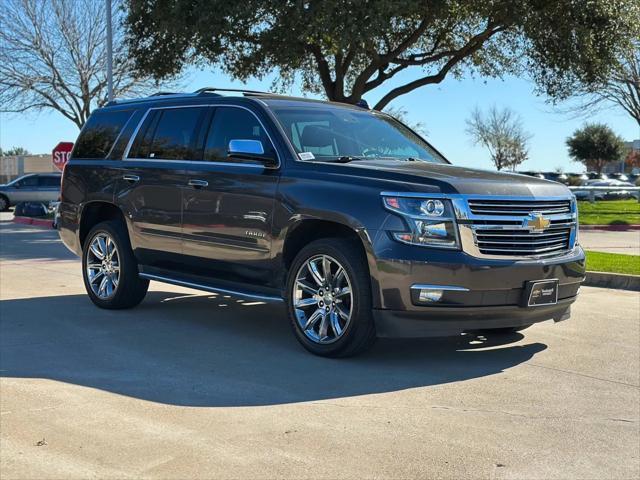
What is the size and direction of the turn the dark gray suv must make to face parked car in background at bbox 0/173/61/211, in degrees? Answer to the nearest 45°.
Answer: approximately 180°

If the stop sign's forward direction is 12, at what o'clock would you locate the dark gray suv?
The dark gray suv is roughly at 12 o'clock from the stop sign.

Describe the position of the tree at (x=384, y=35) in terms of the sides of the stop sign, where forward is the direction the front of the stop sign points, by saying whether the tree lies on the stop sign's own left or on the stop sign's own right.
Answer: on the stop sign's own left

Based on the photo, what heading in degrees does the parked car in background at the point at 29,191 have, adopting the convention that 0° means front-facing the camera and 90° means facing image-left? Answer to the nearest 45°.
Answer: approximately 90°

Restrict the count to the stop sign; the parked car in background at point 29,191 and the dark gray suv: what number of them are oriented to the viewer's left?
1

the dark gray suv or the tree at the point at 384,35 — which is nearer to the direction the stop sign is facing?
the dark gray suv

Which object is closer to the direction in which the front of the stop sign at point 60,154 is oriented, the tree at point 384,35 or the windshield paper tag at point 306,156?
the windshield paper tag

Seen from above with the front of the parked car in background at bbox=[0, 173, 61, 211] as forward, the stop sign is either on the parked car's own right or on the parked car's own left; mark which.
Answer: on the parked car's own left

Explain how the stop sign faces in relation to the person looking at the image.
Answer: facing the viewer

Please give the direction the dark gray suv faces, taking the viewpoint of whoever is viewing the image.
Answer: facing the viewer and to the right of the viewer

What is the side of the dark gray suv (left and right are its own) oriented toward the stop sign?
back

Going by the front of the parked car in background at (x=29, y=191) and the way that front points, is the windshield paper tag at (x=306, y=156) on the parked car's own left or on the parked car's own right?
on the parked car's own left

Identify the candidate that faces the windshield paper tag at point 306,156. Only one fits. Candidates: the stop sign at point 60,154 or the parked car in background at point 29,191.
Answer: the stop sign
